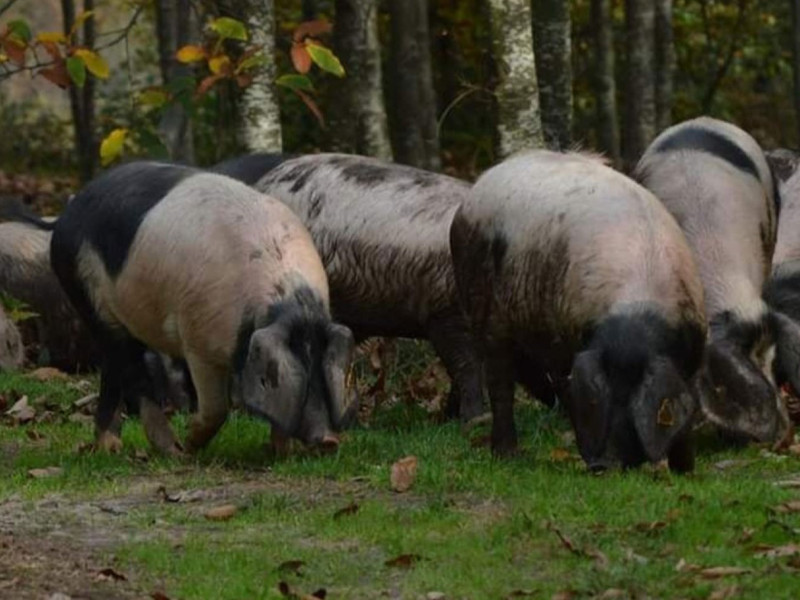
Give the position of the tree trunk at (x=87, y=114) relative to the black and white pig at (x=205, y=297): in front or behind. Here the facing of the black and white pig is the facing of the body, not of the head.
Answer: behind

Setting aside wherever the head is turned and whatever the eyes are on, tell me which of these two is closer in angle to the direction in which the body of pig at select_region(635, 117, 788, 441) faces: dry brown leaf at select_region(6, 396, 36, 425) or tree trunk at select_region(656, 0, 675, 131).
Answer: the dry brown leaf

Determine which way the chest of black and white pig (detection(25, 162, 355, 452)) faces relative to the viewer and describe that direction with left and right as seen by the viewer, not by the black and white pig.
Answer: facing the viewer and to the right of the viewer

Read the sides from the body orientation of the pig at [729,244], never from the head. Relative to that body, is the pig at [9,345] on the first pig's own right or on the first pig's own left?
on the first pig's own right

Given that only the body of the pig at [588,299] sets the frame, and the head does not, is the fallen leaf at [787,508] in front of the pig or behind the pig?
in front

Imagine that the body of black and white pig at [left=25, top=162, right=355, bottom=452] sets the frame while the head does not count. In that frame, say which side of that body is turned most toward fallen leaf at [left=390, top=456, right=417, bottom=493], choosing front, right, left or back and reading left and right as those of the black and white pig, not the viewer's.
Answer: front

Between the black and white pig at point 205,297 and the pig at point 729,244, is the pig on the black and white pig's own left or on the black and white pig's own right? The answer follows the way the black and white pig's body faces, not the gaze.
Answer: on the black and white pig's own left

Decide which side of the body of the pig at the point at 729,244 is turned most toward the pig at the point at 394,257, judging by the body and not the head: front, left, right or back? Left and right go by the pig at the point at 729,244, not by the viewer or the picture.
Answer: right

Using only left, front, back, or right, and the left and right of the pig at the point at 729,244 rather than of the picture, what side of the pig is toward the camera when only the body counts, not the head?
front
